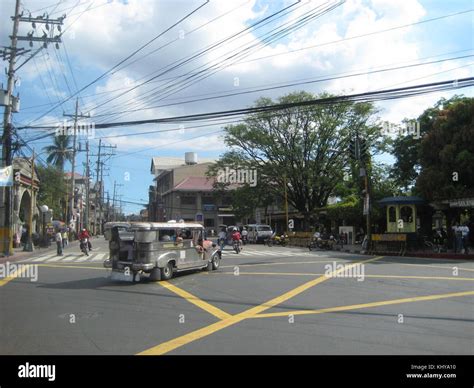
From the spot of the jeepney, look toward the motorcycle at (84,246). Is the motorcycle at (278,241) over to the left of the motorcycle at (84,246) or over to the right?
right

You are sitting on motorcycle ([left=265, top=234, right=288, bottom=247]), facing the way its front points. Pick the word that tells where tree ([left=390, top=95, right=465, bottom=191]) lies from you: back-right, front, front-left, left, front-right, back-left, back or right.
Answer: back

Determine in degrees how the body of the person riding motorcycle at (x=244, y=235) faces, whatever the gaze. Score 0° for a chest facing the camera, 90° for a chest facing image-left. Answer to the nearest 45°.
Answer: approximately 0°

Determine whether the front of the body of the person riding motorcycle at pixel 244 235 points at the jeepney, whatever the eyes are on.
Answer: yes

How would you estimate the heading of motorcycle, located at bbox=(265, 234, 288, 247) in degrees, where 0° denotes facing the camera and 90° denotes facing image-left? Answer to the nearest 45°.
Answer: approximately 90°

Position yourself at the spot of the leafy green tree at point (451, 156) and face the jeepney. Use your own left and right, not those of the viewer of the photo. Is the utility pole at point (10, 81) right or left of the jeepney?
right

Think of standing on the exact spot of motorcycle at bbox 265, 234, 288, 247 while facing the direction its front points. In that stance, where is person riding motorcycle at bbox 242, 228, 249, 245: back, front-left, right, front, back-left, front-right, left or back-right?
front-right

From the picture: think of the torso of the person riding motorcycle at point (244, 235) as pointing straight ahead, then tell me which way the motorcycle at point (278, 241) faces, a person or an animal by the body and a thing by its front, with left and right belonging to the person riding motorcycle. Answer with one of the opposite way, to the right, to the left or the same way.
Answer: to the right
